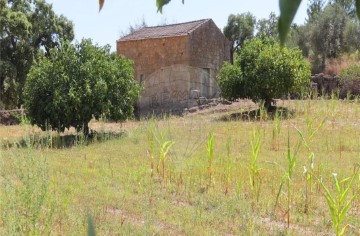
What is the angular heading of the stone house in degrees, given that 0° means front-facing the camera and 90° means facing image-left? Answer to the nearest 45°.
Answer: approximately 315°

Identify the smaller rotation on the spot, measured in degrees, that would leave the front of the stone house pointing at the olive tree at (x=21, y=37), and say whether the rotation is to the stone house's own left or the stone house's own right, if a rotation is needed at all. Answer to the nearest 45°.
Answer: approximately 135° to the stone house's own right

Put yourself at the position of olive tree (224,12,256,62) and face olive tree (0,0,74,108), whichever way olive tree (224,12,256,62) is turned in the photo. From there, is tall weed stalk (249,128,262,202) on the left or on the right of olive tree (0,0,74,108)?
left

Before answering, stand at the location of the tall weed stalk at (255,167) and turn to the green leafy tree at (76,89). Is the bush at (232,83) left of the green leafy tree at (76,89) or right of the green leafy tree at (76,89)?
right

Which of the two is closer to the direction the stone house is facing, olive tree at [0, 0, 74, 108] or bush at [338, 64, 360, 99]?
the bush

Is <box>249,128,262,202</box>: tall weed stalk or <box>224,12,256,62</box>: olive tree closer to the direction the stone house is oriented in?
the tall weed stalk

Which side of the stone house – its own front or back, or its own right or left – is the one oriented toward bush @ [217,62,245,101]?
front

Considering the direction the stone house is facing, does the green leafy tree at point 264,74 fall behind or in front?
in front

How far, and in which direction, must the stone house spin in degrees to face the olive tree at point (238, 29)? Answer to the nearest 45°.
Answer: approximately 135° to its left

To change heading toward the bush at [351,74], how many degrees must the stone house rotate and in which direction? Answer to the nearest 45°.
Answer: approximately 45° to its left

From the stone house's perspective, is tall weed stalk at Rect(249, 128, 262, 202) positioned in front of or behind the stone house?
in front

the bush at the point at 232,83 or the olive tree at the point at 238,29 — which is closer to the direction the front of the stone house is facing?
the bush

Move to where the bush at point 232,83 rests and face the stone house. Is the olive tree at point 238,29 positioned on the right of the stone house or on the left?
right
